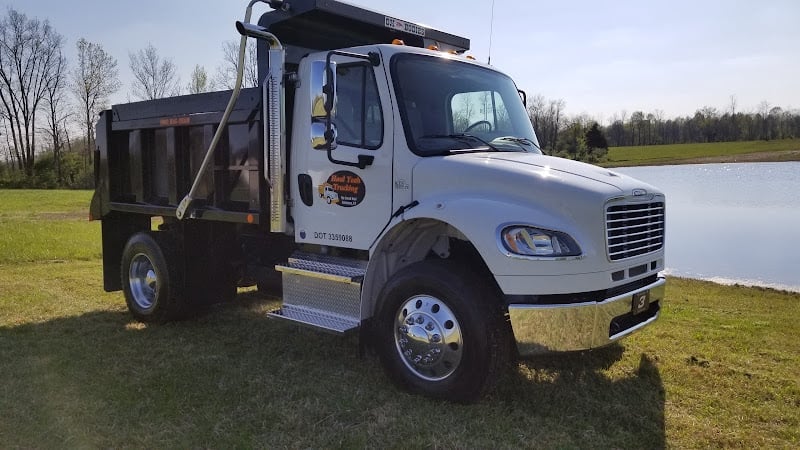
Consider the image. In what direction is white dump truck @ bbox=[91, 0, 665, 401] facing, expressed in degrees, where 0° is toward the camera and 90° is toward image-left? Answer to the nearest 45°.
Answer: approximately 315°
